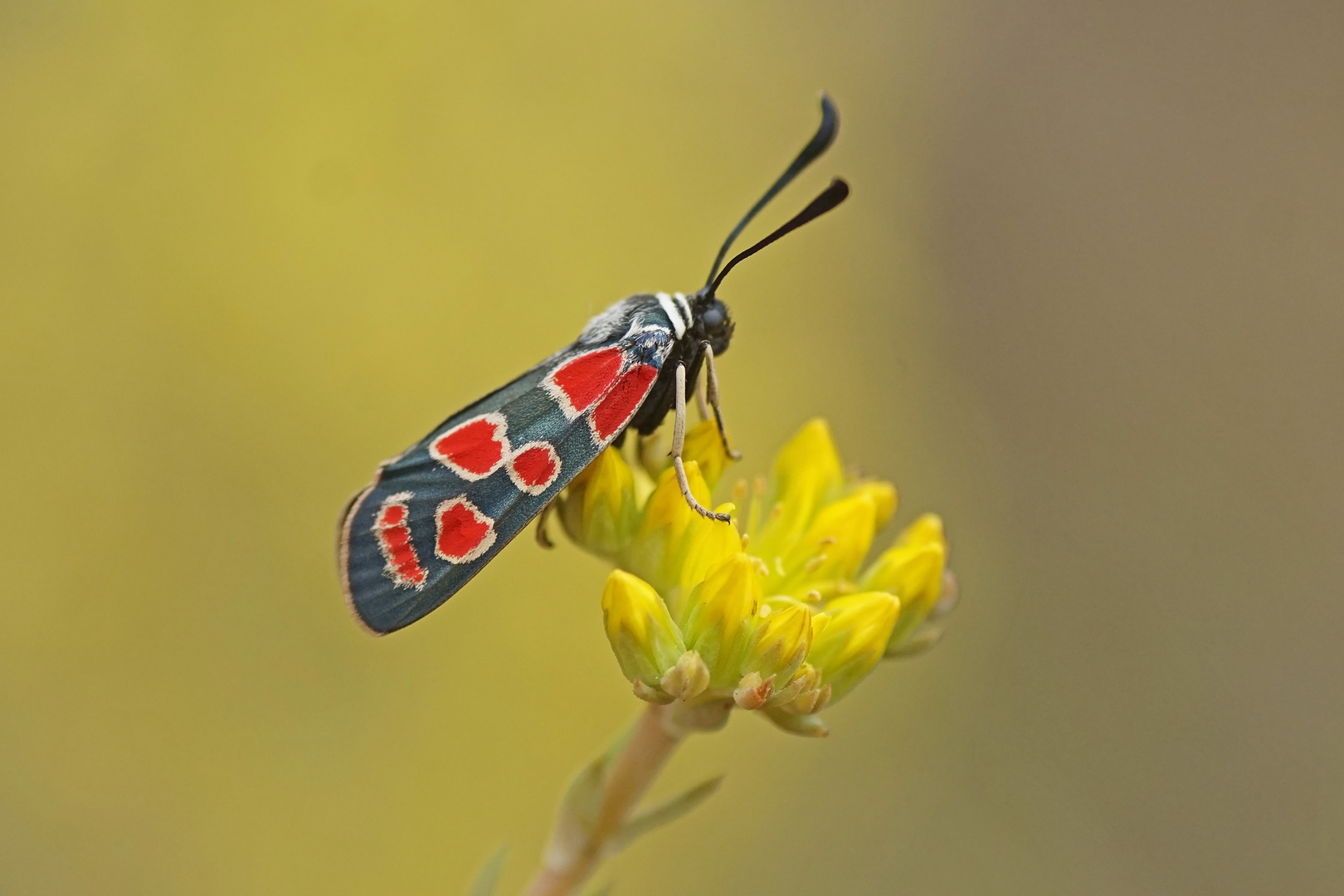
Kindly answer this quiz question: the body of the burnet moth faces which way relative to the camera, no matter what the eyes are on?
to the viewer's right
